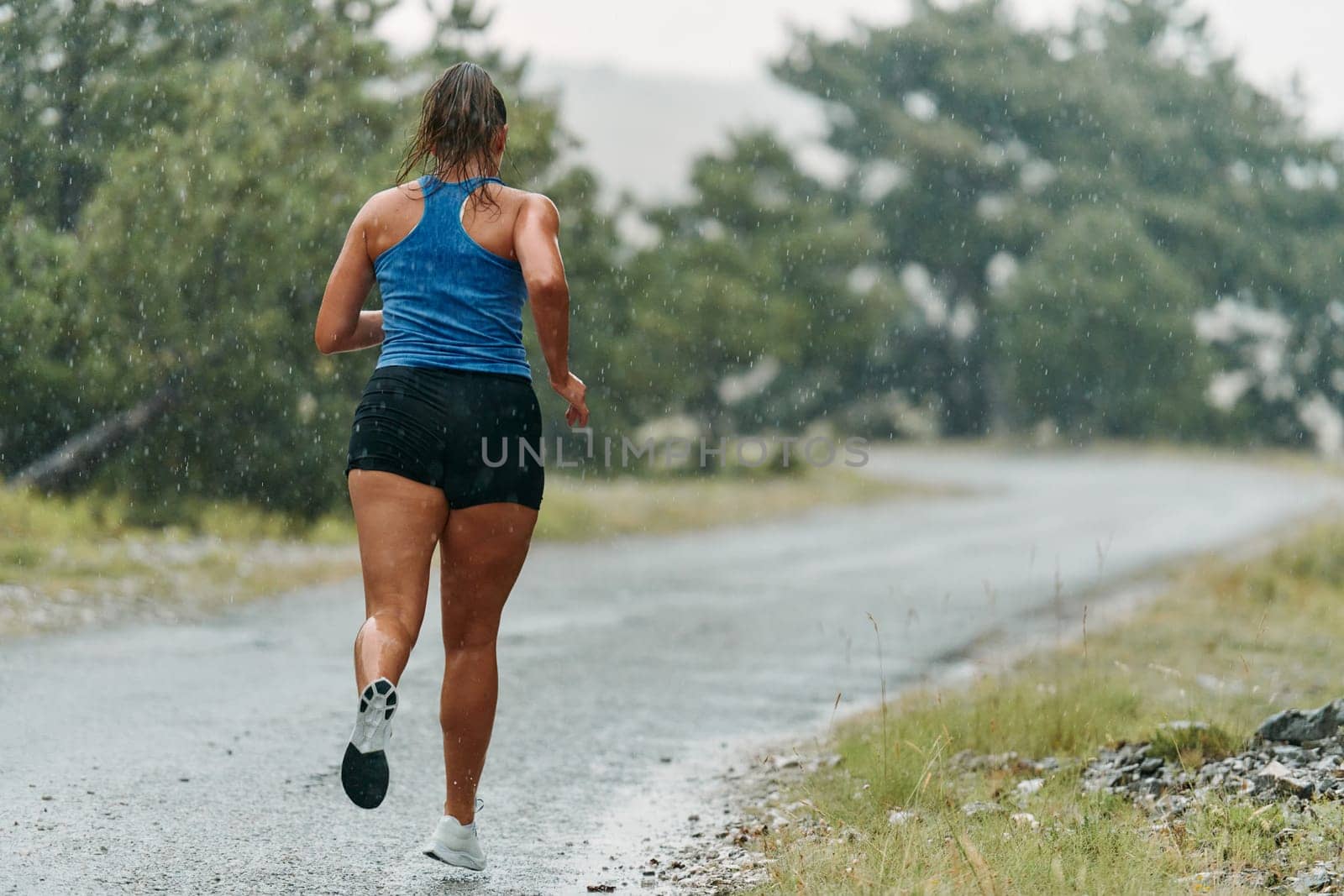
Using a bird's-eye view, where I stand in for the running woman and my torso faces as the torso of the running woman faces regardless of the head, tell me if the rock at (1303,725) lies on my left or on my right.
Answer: on my right

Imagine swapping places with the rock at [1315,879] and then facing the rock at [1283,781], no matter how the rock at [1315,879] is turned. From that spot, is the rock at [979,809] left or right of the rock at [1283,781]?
left

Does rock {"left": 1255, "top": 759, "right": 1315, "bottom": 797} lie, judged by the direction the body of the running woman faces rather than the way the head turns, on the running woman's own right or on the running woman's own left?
on the running woman's own right

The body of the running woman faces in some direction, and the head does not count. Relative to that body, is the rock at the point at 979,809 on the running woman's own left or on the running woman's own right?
on the running woman's own right

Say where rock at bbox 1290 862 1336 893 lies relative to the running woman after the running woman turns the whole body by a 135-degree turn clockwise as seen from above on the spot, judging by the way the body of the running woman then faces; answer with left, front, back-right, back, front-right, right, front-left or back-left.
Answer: front-left

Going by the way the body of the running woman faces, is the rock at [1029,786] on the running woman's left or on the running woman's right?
on the running woman's right

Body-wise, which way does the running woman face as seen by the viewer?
away from the camera

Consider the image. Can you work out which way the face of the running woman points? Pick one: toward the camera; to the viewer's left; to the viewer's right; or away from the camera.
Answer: away from the camera
